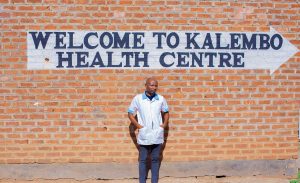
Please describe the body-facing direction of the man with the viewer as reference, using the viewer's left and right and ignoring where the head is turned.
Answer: facing the viewer
